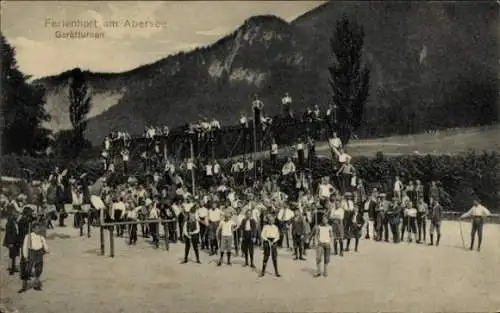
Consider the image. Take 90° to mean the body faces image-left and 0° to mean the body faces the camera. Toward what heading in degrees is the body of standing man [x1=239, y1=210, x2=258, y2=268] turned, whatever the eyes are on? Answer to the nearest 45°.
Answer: approximately 0°

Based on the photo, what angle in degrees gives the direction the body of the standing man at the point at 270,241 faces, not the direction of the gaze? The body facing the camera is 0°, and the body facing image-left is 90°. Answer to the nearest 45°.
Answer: approximately 0°

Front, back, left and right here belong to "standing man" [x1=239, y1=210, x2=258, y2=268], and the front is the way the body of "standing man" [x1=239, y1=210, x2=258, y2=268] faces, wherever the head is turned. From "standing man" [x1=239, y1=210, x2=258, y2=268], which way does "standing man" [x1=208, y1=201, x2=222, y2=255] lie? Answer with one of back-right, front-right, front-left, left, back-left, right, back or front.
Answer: back-right

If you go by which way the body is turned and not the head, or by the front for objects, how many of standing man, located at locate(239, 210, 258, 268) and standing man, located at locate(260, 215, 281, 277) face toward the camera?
2

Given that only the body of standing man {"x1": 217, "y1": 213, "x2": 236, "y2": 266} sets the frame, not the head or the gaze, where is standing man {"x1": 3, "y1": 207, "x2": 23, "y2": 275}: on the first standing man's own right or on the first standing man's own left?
on the first standing man's own right

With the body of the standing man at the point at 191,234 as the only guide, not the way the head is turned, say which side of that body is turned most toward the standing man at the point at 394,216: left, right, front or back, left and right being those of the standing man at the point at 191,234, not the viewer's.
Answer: left

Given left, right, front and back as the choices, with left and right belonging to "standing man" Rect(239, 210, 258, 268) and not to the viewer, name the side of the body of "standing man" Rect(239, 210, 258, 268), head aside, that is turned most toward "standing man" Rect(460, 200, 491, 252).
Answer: left

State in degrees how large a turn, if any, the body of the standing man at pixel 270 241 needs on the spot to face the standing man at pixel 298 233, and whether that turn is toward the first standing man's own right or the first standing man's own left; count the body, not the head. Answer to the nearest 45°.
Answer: approximately 135° to the first standing man's own left
